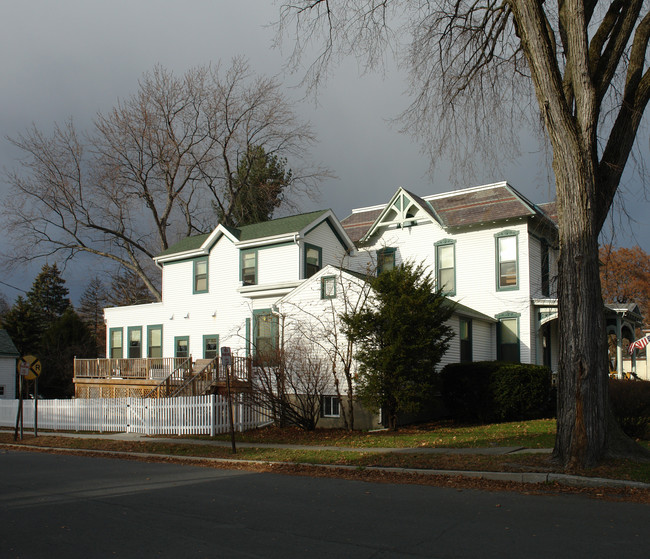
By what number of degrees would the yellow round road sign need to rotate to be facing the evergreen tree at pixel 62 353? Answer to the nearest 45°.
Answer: approximately 180°

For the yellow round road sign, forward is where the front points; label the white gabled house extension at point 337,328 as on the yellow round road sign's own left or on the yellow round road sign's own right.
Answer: on the yellow round road sign's own left

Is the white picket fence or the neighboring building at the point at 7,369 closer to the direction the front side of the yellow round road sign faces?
the white picket fence

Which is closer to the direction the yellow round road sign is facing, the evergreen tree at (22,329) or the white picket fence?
the white picket fence

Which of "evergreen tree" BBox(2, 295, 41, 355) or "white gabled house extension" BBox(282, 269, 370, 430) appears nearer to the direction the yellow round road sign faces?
the white gabled house extension

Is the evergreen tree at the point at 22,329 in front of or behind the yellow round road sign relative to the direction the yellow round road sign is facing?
behind

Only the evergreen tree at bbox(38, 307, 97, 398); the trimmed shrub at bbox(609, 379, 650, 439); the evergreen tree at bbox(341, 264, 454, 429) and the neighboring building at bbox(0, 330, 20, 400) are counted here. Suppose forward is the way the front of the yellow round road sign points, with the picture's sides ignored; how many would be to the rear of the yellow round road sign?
2

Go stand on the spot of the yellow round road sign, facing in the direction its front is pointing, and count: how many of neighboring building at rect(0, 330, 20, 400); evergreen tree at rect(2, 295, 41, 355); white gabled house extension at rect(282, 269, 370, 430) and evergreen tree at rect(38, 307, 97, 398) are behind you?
3

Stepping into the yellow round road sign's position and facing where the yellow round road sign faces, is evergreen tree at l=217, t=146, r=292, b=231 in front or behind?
behind

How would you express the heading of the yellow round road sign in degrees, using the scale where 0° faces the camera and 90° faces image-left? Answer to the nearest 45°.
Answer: approximately 0°

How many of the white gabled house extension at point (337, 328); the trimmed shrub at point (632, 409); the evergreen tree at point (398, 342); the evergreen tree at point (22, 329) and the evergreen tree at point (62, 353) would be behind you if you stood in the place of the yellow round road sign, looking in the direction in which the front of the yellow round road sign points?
2

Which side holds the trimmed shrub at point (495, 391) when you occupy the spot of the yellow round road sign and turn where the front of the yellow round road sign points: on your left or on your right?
on your left
